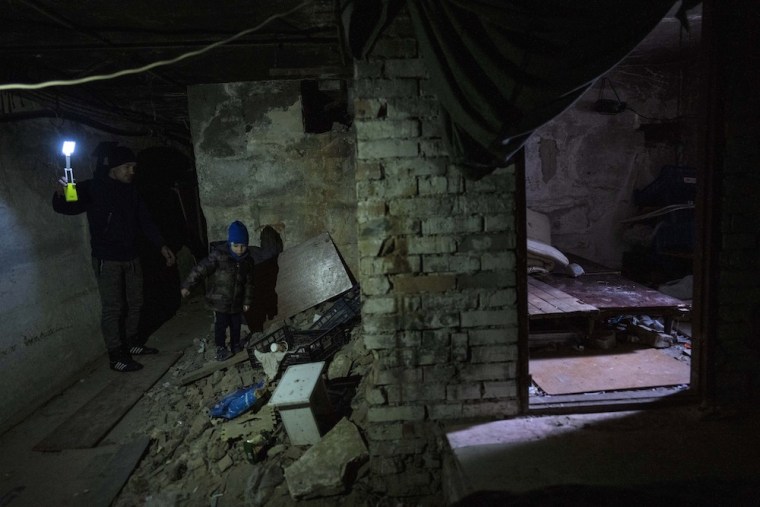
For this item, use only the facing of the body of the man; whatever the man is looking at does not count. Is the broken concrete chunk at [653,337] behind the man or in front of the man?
in front

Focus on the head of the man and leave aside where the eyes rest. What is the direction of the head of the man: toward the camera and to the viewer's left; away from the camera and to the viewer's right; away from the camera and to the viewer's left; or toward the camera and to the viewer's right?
toward the camera and to the viewer's right

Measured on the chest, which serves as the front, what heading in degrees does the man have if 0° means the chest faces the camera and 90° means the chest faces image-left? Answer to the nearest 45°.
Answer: approximately 315°

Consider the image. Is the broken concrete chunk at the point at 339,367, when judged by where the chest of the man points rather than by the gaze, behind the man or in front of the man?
in front

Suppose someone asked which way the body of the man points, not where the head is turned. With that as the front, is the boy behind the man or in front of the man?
in front

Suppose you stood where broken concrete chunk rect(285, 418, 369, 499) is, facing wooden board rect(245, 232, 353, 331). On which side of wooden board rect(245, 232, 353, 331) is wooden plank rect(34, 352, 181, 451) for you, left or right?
left
